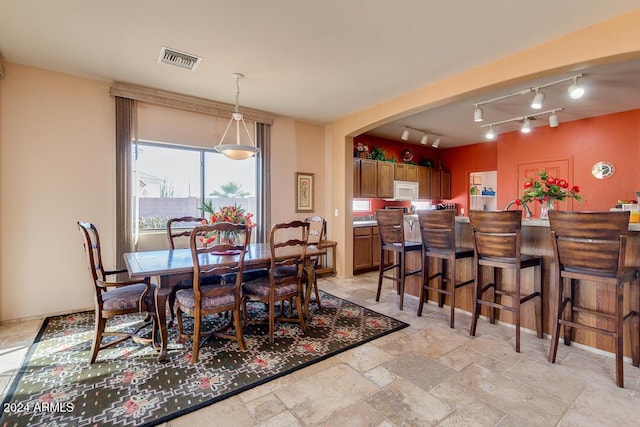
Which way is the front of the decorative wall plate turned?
toward the camera

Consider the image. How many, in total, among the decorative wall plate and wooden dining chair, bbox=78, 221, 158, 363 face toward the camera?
1

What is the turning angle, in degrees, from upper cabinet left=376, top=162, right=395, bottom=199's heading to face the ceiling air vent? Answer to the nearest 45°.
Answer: approximately 90° to its right

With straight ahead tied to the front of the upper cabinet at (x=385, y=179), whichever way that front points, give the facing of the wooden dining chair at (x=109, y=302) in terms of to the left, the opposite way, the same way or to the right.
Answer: to the left

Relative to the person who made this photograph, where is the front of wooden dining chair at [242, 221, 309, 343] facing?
facing away from the viewer and to the left of the viewer

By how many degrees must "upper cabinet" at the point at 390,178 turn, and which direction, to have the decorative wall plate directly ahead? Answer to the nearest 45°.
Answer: approximately 45° to its left

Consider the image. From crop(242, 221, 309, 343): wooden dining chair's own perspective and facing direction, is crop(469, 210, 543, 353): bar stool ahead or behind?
behind

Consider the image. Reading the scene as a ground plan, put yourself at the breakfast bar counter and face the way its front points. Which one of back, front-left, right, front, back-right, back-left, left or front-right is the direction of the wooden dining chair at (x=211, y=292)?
front

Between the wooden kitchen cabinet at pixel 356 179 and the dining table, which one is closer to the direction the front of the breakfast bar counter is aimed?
the dining table

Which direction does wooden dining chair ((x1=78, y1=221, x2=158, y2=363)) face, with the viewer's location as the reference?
facing to the right of the viewer

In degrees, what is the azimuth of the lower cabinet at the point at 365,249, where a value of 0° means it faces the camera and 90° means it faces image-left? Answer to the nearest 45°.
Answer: approximately 315°

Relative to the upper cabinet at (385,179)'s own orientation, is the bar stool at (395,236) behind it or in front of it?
in front

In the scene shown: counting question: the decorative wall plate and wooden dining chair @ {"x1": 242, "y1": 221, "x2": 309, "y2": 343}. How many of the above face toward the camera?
1

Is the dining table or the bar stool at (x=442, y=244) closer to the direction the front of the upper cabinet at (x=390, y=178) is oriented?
the bar stool
